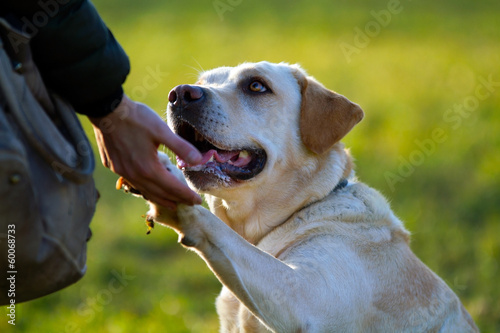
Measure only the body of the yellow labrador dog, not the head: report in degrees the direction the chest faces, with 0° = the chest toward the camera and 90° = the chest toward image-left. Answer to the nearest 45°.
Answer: approximately 90°
